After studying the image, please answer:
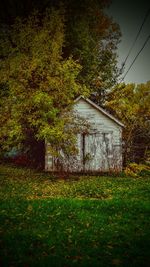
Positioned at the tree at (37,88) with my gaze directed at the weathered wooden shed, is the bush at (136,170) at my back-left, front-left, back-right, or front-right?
front-right

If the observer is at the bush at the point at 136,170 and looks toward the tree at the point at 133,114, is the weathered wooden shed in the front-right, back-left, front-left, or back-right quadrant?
front-left

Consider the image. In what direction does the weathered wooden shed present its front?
toward the camera

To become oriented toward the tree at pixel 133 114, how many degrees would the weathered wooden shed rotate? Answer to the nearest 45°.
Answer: approximately 135° to its left

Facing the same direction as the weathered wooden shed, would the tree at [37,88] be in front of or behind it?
in front

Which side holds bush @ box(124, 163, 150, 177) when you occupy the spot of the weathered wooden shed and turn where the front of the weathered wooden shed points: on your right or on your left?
on your left
